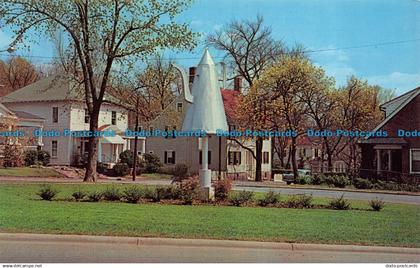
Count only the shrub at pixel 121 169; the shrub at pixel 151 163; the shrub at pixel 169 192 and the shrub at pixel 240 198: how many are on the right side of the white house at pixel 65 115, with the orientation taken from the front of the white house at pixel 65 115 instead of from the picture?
0

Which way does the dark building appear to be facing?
toward the camera

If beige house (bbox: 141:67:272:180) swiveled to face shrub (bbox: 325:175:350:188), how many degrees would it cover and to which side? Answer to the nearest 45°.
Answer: approximately 45° to its left

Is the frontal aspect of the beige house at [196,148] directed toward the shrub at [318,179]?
no

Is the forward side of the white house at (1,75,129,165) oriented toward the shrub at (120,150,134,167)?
no

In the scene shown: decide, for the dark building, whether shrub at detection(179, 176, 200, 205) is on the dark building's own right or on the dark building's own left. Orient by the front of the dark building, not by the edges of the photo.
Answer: on the dark building's own right

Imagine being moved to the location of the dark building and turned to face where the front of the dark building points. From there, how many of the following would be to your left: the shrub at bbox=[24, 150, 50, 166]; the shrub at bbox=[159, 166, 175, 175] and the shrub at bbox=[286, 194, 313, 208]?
0

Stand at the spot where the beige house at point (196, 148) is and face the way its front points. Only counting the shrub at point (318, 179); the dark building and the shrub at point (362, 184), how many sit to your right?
0

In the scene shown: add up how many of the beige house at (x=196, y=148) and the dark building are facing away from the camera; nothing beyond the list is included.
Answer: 0

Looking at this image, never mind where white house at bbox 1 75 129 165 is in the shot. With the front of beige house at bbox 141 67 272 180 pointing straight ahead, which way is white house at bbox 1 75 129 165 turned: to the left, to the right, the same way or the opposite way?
the same way

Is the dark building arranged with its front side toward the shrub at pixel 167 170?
no

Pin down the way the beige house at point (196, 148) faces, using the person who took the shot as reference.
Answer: facing the viewer and to the right of the viewer

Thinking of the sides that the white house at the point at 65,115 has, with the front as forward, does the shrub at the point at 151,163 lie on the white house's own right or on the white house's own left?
on the white house's own left

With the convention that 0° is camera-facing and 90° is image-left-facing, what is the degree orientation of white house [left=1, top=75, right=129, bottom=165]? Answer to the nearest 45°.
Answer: approximately 315°
